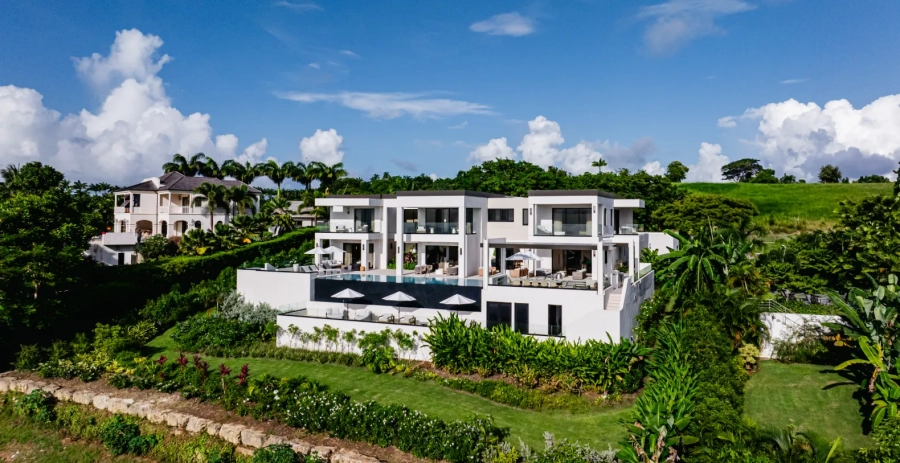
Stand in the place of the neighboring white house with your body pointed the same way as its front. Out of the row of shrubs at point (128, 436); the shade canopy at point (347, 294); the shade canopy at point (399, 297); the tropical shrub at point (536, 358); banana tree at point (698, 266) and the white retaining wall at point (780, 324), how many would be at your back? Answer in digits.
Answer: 0

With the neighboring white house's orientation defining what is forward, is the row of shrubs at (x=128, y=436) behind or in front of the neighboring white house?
in front

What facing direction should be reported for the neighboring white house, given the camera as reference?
facing the viewer

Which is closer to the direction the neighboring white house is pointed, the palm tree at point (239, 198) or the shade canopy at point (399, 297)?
the shade canopy

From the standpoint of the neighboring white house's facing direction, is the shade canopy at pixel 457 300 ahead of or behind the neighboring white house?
ahead

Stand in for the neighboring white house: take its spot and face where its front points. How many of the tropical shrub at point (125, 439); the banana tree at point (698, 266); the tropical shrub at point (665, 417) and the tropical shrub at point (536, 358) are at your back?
0

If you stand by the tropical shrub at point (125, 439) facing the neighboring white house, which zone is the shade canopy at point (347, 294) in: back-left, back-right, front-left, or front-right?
front-right

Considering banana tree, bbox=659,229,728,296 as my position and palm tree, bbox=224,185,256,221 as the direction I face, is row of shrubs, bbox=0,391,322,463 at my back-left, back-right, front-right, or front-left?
front-left

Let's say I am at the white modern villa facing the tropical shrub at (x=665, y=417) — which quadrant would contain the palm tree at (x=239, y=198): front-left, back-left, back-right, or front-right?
back-right

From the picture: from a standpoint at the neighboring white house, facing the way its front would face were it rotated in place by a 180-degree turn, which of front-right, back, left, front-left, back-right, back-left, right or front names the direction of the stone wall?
back

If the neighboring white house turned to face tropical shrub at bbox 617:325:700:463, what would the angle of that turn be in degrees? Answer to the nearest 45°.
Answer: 0° — it already faces it

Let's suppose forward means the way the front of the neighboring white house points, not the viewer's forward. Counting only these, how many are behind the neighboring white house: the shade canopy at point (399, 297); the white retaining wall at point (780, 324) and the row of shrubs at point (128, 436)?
0

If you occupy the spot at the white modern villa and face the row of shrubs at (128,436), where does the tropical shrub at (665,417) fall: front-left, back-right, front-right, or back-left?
front-left

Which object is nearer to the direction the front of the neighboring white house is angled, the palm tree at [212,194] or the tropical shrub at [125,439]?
the tropical shrub

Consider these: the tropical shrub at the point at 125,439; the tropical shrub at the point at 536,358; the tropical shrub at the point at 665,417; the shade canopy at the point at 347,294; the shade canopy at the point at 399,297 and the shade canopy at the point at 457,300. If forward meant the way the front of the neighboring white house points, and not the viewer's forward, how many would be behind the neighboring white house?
0

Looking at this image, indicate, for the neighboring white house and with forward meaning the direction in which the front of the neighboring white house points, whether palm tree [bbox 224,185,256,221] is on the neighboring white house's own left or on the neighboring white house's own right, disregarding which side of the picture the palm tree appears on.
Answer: on the neighboring white house's own left

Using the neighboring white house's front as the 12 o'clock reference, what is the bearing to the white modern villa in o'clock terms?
The white modern villa is roughly at 11 o'clock from the neighboring white house.
